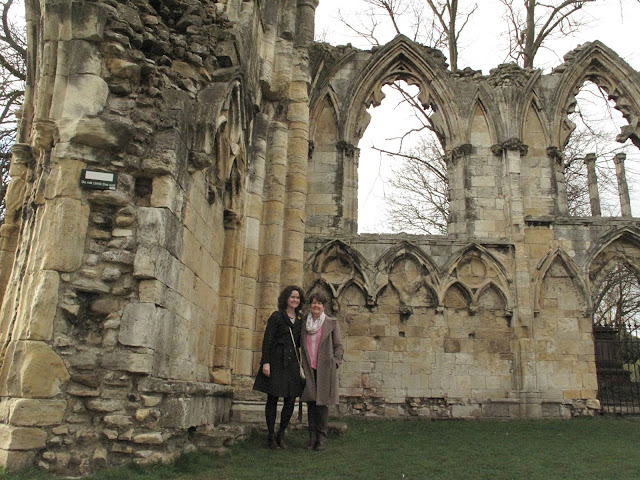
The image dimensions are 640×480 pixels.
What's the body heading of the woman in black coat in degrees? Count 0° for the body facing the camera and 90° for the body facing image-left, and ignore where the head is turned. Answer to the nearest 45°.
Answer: approximately 315°
